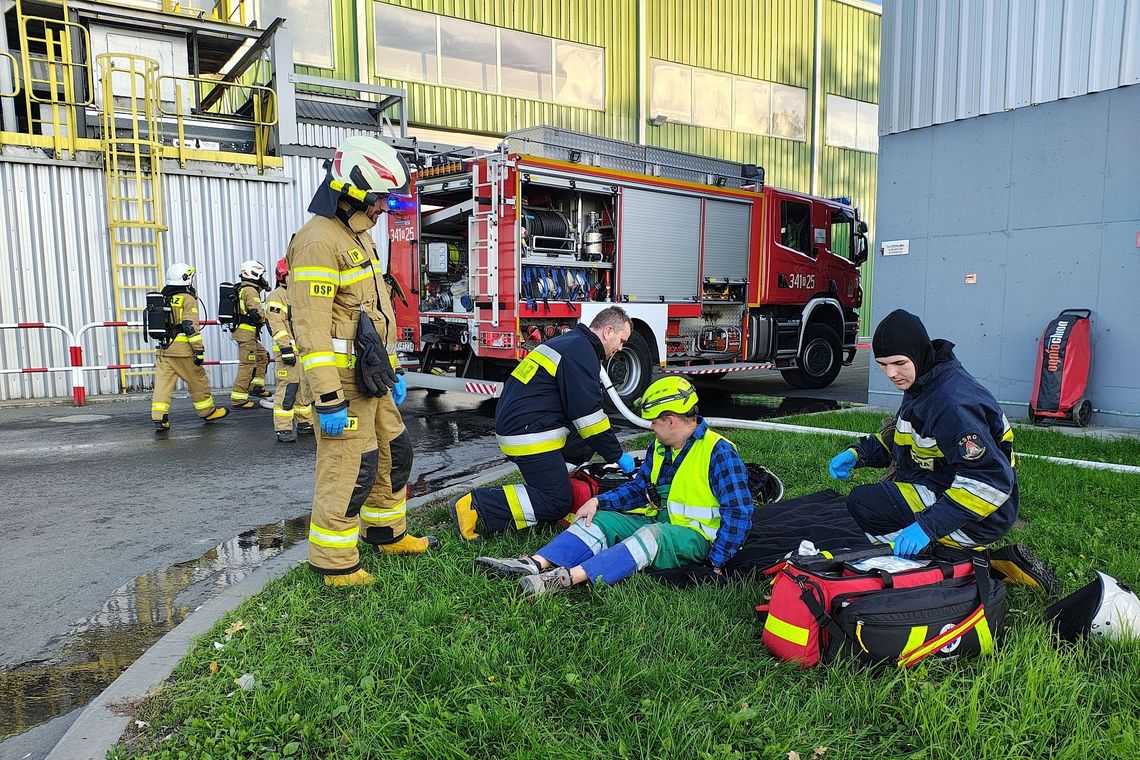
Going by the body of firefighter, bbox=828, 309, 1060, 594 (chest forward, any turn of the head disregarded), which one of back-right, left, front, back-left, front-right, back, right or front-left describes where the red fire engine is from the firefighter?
right

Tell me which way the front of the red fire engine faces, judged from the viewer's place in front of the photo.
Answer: facing away from the viewer and to the right of the viewer

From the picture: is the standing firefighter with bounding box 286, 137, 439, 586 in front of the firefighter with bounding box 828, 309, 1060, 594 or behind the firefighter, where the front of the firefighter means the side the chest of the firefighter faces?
in front

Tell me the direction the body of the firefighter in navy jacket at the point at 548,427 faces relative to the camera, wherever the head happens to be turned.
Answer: to the viewer's right

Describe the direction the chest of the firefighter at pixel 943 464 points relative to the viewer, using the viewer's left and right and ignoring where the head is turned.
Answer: facing the viewer and to the left of the viewer

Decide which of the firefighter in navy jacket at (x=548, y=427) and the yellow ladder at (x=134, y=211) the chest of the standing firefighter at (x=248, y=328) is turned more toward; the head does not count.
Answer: the firefighter in navy jacket

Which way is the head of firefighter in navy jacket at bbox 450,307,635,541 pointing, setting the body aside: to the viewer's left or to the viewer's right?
to the viewer's right

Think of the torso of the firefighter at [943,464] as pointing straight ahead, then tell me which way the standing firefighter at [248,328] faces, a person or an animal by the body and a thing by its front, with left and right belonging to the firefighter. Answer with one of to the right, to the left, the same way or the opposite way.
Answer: the opposite way

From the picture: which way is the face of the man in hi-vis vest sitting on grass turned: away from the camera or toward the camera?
toward the camera

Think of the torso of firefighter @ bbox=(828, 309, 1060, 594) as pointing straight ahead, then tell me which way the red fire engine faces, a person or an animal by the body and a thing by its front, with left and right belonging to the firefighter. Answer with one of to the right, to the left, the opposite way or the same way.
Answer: the opposite way

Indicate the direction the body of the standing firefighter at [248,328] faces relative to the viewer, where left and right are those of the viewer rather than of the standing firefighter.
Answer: facing to the right of the viewer

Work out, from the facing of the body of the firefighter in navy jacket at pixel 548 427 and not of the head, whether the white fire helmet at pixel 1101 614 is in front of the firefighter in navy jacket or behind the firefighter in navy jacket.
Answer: in front

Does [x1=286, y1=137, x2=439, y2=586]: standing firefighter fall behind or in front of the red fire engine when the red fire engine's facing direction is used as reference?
behind

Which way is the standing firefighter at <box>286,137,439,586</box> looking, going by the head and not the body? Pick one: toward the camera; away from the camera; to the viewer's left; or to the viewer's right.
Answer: to the viewer's right
